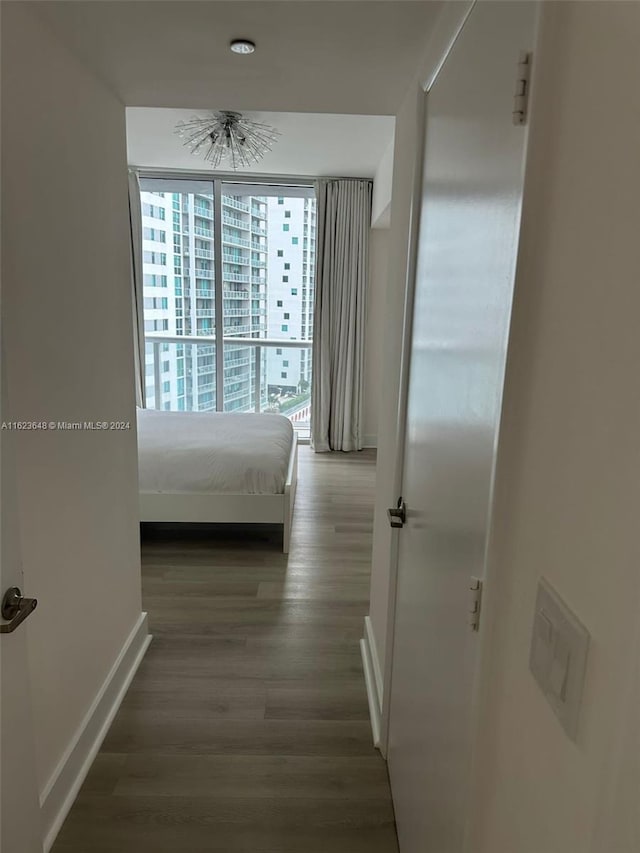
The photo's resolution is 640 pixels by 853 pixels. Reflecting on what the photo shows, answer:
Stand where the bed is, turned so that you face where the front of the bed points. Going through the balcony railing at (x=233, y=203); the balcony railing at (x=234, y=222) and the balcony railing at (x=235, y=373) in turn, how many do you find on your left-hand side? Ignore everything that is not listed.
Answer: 3

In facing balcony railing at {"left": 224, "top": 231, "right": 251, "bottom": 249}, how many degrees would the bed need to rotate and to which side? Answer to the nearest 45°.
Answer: approximately 90° to its left

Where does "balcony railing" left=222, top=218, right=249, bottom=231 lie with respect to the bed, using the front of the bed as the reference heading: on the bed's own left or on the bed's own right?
on the bed's own left

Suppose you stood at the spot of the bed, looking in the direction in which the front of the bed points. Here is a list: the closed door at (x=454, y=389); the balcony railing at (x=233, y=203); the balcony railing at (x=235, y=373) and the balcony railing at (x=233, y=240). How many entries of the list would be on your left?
3

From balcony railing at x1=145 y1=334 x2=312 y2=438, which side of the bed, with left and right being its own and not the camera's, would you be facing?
left

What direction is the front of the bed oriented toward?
to the viewer's right

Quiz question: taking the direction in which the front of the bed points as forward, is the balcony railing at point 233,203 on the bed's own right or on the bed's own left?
on the bed's own left

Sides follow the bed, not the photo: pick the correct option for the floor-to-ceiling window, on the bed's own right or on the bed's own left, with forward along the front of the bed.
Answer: on the bed's own left

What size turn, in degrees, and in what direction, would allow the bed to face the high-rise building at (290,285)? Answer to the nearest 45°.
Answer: approximately 90° to its left

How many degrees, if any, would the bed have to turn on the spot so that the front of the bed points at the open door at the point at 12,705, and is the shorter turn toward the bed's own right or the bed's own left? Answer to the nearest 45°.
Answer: approximately 90° to the bed's own right

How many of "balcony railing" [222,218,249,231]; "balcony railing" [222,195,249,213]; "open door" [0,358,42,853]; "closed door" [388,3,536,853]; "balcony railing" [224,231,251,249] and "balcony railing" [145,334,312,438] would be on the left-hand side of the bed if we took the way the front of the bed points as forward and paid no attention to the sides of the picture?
4

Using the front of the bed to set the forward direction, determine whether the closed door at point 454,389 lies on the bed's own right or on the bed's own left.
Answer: on the bed's own right

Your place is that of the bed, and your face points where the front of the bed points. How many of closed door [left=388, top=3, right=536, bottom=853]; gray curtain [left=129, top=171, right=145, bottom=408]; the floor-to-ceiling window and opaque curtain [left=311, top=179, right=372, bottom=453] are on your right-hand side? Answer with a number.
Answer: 1
